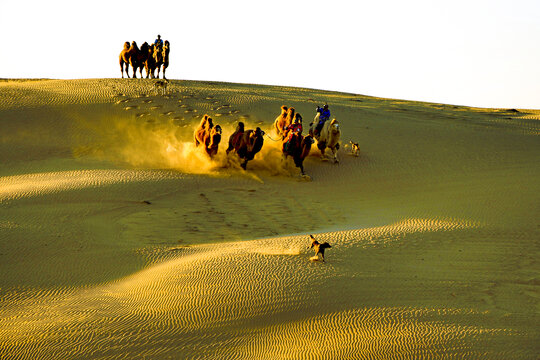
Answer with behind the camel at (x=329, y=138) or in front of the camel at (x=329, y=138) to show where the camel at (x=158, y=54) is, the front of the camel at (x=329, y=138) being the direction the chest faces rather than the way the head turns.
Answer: behind

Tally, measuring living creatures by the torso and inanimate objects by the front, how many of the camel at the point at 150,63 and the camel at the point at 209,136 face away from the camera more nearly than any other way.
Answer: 0

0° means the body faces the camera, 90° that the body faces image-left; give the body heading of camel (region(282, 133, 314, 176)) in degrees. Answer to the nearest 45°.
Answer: approximately 315°

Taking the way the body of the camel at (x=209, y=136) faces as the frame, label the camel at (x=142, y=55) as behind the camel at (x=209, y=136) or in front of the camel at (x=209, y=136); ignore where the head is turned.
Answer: behind

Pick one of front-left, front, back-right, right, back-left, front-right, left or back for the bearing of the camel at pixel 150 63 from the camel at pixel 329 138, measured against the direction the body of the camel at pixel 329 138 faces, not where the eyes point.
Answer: back

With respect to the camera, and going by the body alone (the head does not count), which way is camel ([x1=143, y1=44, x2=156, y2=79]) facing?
toward the camera

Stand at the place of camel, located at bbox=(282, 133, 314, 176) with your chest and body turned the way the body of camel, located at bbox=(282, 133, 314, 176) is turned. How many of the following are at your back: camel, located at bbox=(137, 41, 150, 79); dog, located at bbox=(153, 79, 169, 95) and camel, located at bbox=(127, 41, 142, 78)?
3

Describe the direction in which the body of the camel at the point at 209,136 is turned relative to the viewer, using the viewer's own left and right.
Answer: facing the viewer and to the right of the viewer

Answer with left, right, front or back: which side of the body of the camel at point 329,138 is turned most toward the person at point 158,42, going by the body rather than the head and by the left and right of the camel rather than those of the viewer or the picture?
back

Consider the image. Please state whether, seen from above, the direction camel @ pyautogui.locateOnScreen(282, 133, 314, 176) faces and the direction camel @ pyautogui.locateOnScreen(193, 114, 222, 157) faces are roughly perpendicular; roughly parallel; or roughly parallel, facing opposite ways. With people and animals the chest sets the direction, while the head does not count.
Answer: roughly parallel

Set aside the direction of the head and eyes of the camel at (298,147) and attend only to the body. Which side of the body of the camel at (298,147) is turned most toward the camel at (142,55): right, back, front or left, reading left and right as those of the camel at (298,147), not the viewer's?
back

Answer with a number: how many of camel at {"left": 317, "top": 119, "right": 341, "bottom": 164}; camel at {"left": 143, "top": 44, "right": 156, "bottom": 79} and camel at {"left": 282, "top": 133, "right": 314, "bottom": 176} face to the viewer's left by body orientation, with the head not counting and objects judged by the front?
0

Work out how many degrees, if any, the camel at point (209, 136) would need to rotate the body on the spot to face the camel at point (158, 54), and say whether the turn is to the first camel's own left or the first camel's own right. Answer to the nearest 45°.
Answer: approximately 135° to the first camel's own left

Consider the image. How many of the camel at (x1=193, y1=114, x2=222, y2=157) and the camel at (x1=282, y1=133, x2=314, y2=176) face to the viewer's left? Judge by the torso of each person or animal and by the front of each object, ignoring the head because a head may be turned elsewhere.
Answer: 0

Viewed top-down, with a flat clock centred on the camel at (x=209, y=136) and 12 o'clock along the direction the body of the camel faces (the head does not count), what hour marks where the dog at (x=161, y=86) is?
The dog is roughly at 7 o'clock from the camel.

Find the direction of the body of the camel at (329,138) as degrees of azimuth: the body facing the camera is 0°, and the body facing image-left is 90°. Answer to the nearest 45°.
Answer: approximately 315°
